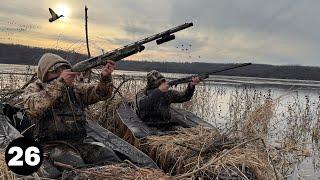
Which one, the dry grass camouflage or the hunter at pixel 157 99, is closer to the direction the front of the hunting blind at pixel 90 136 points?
the dry grass camouflage
